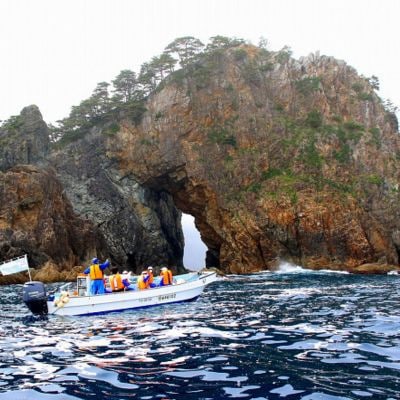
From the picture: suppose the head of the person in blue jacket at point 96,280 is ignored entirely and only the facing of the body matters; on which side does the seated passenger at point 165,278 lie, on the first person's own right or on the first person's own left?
on the first person's own right

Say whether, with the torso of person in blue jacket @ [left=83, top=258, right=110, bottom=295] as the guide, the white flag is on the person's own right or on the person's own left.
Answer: on the person's own left

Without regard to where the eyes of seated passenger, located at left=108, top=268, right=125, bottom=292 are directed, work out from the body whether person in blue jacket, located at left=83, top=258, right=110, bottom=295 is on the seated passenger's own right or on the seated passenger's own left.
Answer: on the seated passenger's own left

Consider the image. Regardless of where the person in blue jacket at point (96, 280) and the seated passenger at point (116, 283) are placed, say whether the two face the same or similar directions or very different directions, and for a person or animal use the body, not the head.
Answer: same or similar directions

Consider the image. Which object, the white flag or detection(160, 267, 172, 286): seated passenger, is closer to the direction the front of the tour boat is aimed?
the seated passenger

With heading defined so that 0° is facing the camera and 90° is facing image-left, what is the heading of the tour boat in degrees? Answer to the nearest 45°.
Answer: approximately 270°
